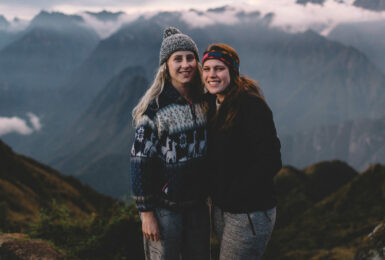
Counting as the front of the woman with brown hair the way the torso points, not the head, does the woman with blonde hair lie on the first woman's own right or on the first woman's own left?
on the first woman's own right

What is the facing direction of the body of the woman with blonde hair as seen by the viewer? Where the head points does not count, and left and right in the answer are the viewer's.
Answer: facing the viewer and to the right of the viewer

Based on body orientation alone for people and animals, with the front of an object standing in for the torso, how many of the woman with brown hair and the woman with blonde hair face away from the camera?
0

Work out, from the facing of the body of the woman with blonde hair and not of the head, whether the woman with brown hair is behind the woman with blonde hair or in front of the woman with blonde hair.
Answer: in front
